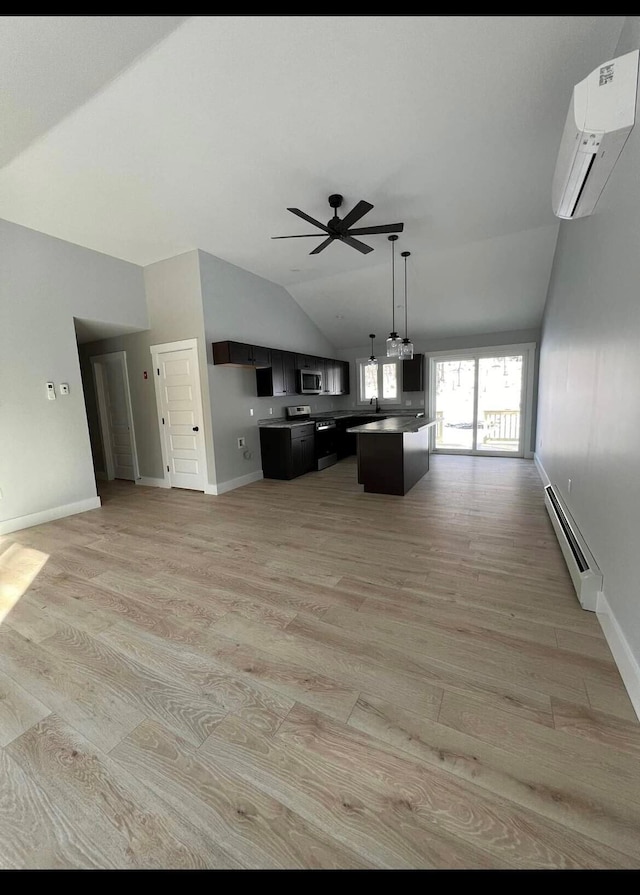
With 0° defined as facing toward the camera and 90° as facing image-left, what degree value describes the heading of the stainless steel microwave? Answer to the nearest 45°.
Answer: approximately 315°

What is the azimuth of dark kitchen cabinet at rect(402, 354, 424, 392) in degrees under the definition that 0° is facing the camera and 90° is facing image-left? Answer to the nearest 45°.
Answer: approximately 0°

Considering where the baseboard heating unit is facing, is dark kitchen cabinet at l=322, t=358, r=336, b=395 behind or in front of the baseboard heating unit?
in front

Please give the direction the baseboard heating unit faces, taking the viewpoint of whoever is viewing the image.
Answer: facing to the left of the viewer

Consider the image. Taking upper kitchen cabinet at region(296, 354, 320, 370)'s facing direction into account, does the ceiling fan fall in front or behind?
in front

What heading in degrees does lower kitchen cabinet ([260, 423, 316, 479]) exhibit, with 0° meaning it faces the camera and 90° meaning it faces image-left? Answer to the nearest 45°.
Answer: approximately 315°

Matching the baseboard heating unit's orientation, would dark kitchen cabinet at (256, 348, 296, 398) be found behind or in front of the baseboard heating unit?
in front

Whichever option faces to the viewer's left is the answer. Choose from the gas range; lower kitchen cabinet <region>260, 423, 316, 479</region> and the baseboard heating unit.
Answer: the baseboard heating unit

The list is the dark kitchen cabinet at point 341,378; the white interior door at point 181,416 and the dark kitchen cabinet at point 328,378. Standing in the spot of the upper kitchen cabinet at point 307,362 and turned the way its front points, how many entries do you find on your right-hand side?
1
